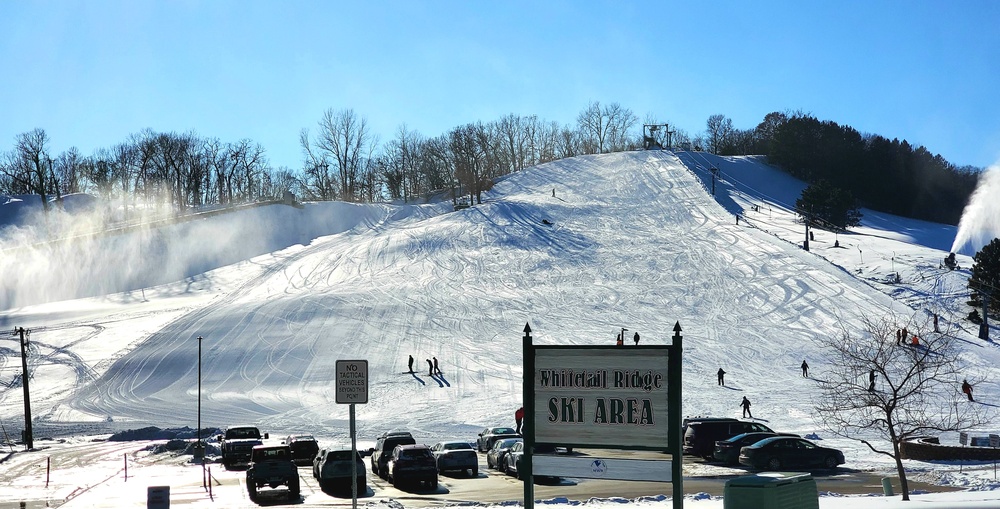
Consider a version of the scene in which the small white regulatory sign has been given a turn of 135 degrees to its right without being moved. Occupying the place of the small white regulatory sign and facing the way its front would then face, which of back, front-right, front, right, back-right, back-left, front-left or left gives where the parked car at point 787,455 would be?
right

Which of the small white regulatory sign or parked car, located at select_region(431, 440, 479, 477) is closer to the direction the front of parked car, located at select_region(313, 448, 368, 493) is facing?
the parked car

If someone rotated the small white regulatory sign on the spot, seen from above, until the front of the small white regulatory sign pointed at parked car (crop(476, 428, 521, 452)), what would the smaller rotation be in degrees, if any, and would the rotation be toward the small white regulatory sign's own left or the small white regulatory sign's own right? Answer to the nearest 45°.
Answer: approximately 180°

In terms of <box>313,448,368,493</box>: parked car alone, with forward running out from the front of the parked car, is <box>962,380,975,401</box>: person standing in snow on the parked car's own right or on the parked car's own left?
on the parked car's own right

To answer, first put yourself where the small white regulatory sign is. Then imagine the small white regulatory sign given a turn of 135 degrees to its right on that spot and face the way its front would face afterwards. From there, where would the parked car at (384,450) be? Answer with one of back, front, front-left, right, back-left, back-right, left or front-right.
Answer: front-right

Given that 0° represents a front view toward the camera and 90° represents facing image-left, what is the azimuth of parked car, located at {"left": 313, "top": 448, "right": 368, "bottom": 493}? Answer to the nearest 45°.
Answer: approximately 180°

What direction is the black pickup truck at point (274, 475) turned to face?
away from the camera

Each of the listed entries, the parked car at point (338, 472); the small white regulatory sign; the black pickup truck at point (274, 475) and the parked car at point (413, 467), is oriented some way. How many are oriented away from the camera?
3

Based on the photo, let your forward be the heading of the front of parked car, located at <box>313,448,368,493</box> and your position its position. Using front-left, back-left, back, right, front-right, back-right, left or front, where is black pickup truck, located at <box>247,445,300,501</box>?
back-left

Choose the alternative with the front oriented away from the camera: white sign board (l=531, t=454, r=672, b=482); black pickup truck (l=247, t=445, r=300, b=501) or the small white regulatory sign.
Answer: the black pickup truck

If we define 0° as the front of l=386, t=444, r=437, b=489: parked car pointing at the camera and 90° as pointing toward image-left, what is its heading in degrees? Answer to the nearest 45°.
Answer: approximately 180°
